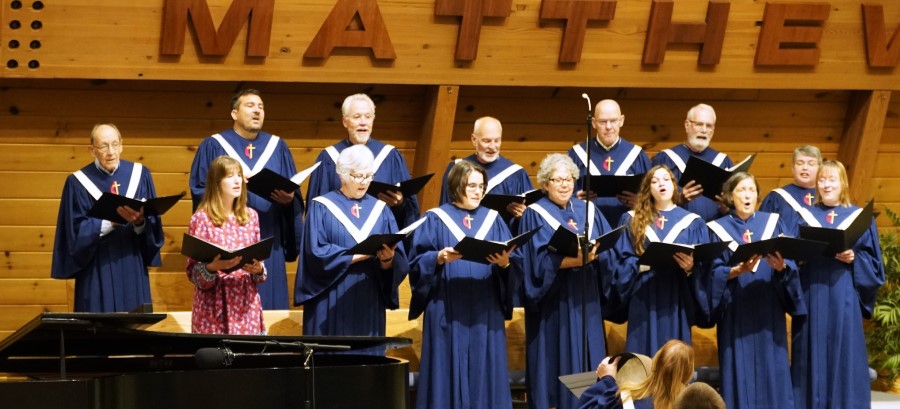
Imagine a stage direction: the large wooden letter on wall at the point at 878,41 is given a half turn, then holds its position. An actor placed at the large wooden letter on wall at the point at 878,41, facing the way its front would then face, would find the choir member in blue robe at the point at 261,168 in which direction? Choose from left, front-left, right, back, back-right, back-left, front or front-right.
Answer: back-left

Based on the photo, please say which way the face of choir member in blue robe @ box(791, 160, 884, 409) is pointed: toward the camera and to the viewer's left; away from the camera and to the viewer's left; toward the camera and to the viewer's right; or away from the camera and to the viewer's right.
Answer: toward the camera and to the viewer's left

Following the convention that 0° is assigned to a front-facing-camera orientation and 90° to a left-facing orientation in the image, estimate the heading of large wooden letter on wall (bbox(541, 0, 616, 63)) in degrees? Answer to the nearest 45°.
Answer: approximately 0°

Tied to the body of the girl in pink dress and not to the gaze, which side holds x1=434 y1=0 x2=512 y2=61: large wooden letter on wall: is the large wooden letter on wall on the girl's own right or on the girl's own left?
on the girl's own left

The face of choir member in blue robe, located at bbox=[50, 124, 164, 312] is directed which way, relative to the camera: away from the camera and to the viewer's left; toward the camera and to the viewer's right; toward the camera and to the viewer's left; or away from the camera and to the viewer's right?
toward the camera and to the viewer's right

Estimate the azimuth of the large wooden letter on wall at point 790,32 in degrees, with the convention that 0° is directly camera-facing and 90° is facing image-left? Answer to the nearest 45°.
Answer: approximately 0°

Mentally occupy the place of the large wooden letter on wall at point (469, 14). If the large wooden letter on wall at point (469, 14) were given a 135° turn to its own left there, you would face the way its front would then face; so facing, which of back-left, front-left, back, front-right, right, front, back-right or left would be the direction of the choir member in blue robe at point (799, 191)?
front-right

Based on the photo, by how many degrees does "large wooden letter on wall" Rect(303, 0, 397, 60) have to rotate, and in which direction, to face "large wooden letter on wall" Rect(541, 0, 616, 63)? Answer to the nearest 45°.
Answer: approximately 90° to its left

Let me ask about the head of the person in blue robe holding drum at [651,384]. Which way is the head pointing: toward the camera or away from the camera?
away from the camera

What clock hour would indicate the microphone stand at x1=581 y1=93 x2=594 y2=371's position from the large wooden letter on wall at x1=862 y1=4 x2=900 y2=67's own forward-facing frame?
The microphone stand is roughly at 1 o'clock from the large wooden letter on wall.
